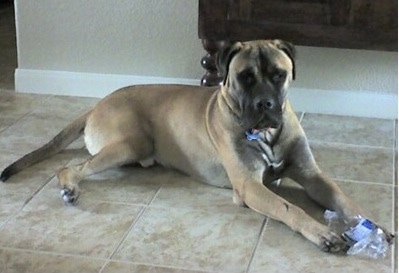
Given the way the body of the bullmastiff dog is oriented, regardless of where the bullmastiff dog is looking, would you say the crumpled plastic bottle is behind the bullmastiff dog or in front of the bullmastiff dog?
in front

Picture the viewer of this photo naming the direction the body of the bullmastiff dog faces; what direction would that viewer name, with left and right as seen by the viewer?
facing the viewer and to the right of the viewer
